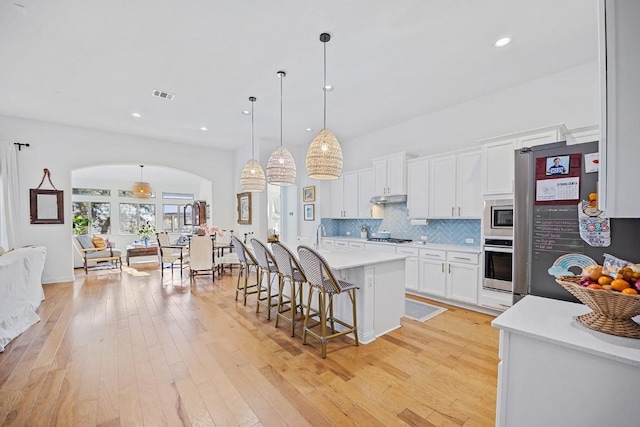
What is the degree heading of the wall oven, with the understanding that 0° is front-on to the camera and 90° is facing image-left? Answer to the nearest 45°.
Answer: approximately 45°

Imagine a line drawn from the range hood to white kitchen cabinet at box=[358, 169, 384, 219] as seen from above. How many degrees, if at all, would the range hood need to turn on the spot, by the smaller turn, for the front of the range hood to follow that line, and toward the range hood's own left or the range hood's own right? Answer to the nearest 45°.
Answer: approximately 90° to the range hood's own right

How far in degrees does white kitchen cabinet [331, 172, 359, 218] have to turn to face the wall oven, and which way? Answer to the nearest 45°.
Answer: approximately 90° to its left

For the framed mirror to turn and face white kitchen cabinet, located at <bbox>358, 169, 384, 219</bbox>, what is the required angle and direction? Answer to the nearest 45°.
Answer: approximately 45° to its left

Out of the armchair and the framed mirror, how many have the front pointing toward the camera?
1

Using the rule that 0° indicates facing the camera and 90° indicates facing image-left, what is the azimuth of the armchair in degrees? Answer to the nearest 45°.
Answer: approximately 270°

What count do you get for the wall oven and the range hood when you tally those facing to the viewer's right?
0

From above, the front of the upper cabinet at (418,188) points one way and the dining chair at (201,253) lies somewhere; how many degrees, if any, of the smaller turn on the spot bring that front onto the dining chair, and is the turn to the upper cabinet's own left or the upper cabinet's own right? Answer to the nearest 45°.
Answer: approximately 45° to the upper cabinet's own right
